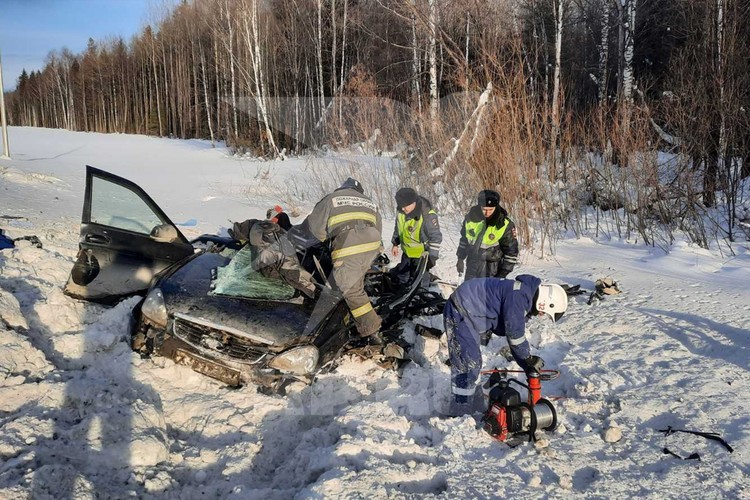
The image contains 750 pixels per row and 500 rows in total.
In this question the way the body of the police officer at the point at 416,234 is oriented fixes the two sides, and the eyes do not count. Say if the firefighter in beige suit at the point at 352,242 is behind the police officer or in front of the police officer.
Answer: in front

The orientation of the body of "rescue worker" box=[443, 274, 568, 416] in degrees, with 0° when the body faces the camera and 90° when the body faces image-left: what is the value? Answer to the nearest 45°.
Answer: approximately 270°

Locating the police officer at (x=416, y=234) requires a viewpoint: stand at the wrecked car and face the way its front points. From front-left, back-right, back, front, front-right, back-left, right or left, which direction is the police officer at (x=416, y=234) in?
back

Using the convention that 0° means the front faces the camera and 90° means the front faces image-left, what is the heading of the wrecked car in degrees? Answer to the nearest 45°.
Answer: approximately 45°

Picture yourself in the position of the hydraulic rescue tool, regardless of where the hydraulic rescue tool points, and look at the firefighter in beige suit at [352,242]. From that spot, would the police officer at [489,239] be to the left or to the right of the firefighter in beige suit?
right

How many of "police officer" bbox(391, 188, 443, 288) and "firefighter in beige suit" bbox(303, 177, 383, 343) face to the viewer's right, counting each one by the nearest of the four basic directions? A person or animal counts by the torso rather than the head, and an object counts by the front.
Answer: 0

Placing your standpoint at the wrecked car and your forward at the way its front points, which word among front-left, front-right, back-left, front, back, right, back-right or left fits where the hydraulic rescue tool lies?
left

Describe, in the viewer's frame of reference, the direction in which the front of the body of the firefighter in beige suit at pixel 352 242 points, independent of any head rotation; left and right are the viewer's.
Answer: facing away from the viewer and to the left of the viewer

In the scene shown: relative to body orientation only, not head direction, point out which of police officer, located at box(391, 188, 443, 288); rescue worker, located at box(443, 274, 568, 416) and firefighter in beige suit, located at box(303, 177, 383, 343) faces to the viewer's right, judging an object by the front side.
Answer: the rescue worker

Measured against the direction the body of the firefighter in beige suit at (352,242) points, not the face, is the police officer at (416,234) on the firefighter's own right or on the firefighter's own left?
on the firefighter's own right
